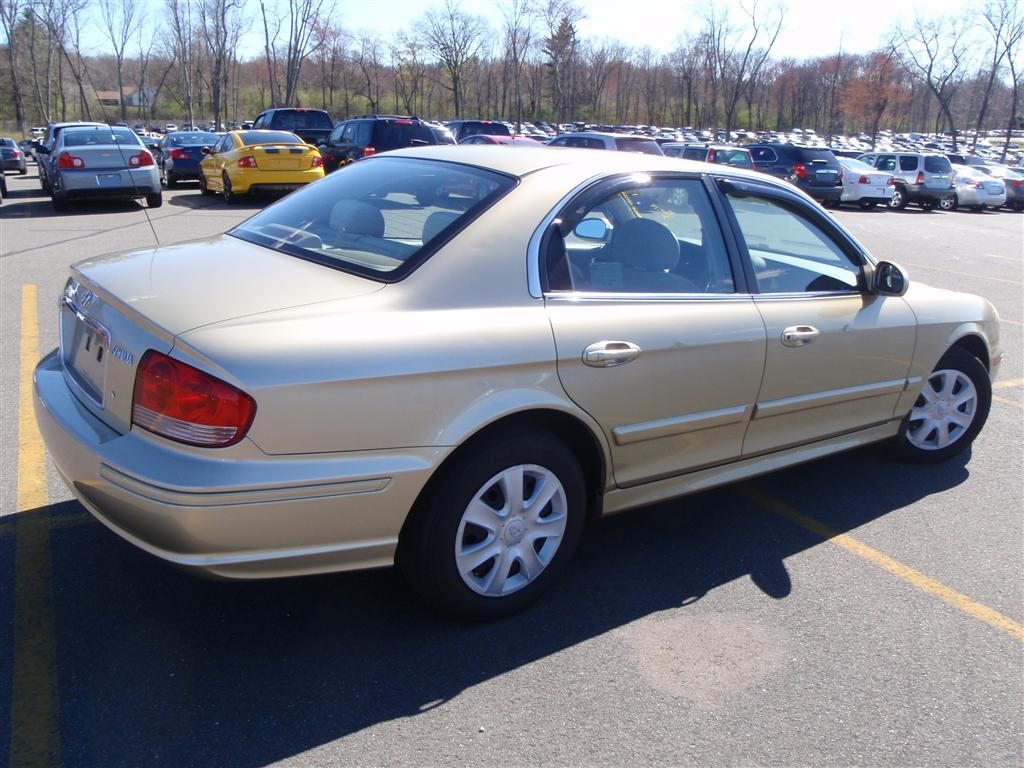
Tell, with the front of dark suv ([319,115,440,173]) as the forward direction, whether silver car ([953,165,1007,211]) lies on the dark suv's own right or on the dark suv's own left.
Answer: on the dark suv's own right

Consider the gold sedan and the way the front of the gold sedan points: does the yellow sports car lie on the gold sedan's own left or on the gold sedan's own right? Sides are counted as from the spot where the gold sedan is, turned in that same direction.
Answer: on the gold sedan's own left

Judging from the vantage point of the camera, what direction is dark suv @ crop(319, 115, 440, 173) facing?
facing away from the viewer and to the left of the viewer

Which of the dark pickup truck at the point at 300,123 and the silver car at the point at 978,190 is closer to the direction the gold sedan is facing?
the silver car

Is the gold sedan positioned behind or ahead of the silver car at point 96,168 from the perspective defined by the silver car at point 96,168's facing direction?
behind

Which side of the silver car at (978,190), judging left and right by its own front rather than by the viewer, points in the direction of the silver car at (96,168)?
left

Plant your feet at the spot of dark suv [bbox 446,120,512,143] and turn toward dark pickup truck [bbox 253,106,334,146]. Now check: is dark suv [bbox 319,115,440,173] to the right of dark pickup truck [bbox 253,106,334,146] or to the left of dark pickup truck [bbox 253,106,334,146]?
left

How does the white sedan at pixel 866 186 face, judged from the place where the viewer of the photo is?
facing away from the viewer and to the left of the viewer

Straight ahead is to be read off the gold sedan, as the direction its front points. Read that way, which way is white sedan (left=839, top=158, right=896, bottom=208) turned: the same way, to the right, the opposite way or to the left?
to the left

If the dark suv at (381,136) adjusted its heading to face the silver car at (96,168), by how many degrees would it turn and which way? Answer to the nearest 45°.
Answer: approximately 90° to its left

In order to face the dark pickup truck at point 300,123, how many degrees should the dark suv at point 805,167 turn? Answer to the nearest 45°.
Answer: approximately 45° to its left

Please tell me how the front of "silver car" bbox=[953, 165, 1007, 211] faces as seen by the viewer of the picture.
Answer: facing away from the viewer and to the left of the viewer

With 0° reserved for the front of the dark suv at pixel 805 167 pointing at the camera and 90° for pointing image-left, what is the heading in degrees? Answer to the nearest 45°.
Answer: approximately 135°

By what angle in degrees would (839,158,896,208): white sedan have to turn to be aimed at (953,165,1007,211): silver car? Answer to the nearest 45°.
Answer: approximately 90° to its right

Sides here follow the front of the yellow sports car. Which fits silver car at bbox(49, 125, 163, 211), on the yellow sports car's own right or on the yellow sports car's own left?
on the yellow sports car's own left

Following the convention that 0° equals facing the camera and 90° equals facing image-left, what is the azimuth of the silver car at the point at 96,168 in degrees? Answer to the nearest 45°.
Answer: approximately 180°

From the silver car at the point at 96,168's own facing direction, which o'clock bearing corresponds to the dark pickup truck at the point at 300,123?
The dark pickup truck is roughly at 1 o'clock from the silver car.

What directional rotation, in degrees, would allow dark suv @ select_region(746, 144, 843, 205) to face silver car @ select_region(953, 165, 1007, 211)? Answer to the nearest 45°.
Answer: approximately 90° to its right
